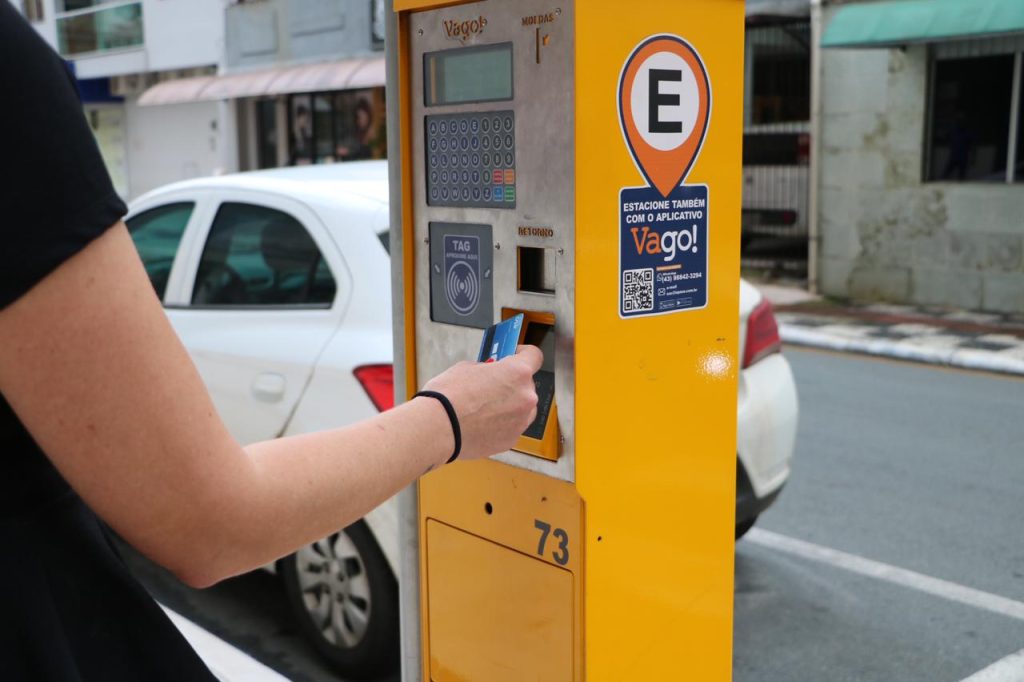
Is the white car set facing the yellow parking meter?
no

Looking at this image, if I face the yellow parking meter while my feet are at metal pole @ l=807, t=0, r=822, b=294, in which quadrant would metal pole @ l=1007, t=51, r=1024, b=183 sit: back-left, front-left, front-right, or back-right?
front-left

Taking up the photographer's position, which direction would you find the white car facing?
facing away from the viewer and to the left of the viewer

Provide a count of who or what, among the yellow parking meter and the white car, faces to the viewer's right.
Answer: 0

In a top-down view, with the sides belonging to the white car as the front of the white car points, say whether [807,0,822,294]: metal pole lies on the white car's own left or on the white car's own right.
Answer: on the white car's own right

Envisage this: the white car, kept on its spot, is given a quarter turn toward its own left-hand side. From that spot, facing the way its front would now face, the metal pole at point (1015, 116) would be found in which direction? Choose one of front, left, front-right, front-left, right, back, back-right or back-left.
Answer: back

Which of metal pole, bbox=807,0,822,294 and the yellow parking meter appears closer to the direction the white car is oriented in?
the metal pole

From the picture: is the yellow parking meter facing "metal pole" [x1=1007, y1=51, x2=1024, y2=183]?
no
